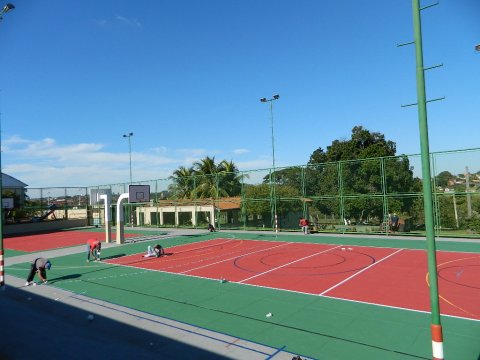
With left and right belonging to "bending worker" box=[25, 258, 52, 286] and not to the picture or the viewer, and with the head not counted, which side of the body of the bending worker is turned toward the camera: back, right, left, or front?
right

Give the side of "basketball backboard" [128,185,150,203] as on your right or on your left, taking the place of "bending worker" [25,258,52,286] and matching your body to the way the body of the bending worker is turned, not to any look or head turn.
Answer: on your left

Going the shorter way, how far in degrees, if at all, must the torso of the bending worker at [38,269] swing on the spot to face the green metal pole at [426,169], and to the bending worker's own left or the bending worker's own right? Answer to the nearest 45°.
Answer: approximately 90° to the bending worker's own right

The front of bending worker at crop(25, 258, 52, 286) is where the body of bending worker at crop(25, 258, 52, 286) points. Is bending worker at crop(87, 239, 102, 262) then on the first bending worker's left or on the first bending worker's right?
on the first bending worker's left

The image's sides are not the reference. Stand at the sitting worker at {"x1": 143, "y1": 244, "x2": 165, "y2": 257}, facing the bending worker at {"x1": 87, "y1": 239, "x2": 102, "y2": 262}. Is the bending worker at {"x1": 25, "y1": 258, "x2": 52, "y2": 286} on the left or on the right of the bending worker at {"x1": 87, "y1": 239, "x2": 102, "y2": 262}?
left
